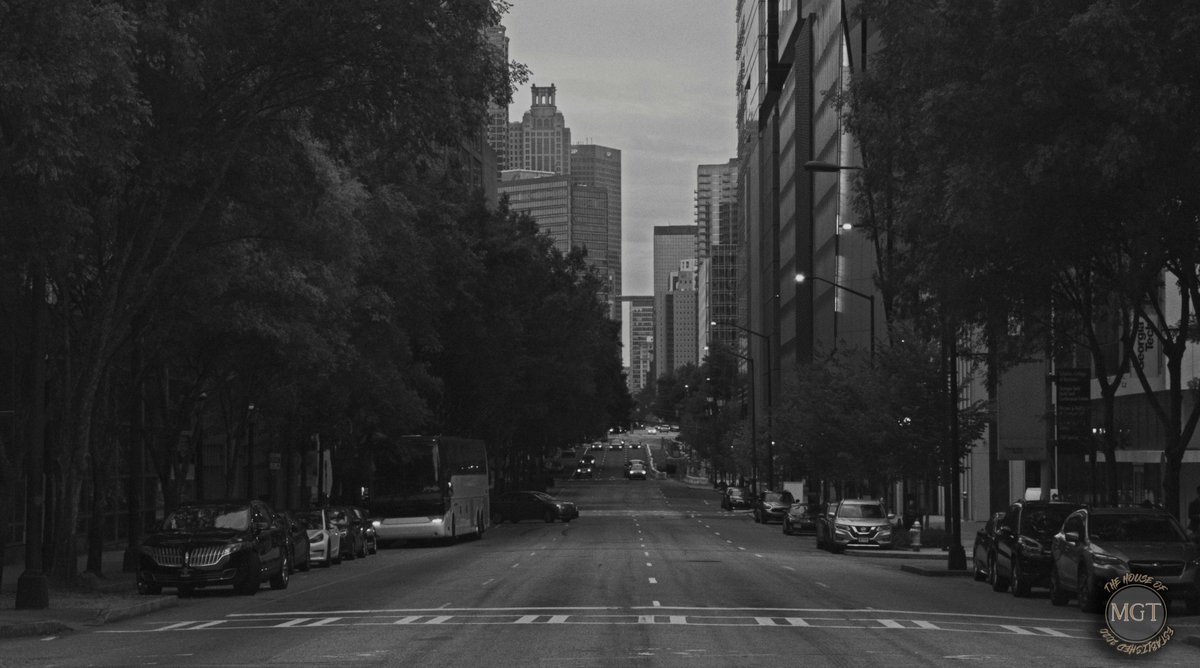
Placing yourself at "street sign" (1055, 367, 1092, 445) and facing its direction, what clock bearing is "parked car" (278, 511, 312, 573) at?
The parked car is roughly at 3 o'clock from the street sign.

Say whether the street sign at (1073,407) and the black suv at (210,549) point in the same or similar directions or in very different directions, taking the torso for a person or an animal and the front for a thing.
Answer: same or similar directions

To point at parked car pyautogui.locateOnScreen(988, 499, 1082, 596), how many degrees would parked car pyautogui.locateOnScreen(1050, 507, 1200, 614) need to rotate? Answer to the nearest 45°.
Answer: approximately 135° to its left

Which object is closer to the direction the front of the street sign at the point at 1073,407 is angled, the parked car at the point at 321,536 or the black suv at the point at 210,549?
the black suv

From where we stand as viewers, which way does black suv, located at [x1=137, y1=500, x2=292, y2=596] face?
facing the viewer and to the left of the viewer

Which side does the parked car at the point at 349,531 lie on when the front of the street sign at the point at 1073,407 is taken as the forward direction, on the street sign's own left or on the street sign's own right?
on the street sign's own right

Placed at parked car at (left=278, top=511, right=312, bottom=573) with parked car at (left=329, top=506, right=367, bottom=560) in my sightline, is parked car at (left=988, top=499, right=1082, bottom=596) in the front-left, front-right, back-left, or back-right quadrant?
back-right

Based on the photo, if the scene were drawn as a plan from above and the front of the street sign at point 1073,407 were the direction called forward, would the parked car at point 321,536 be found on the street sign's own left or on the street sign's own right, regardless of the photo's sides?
on the street sign's own right

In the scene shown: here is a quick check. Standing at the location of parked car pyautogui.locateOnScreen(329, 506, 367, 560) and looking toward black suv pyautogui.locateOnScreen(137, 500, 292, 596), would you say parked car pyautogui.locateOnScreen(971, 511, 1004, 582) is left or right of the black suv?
left

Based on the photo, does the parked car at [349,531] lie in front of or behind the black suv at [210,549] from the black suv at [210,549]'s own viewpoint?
behind

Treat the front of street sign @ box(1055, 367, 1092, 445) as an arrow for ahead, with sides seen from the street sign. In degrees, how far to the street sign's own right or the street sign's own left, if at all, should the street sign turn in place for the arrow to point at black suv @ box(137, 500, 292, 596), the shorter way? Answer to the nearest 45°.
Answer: approximately 45° to the street sign's own right

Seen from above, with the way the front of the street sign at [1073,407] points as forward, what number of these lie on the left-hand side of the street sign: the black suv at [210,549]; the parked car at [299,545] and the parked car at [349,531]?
0

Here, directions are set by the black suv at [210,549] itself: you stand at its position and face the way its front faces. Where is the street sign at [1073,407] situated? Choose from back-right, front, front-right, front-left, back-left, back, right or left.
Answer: back-left

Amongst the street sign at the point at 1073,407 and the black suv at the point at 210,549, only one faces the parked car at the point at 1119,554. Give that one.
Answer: the street sign

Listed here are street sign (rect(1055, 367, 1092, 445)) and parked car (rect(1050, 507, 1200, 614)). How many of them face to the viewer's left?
0

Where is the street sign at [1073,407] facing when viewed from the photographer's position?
facing the viewer
